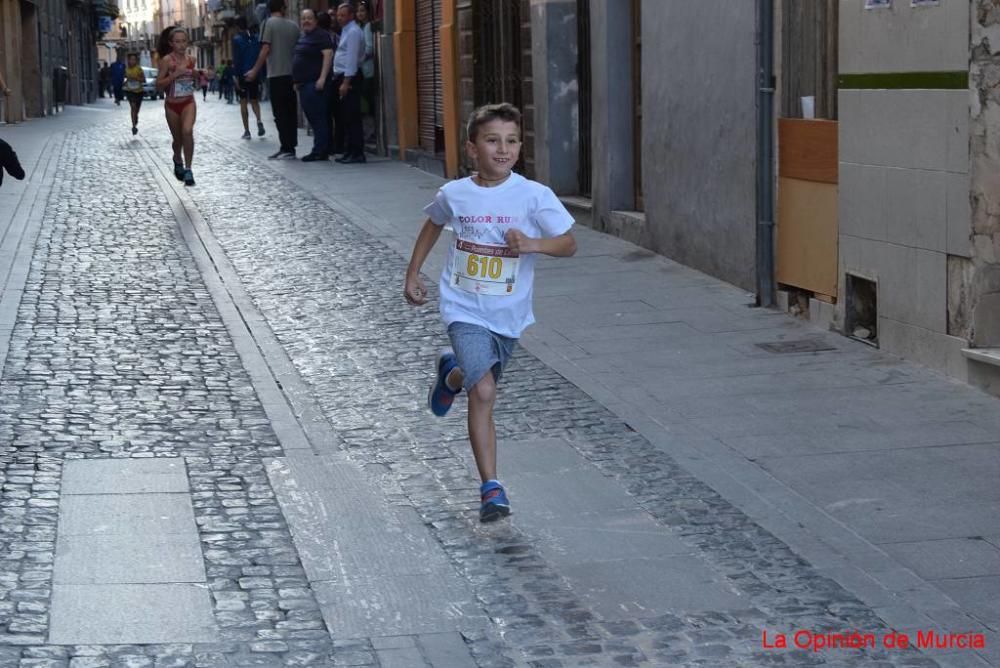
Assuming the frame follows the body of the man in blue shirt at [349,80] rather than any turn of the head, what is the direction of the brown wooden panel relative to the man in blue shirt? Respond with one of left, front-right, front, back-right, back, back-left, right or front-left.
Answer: left

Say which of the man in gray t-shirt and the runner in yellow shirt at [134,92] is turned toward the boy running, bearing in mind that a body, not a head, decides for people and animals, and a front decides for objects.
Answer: the runner in yellow shirt

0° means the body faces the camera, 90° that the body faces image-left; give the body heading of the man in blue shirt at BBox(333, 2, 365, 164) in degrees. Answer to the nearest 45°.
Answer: approximately 90°

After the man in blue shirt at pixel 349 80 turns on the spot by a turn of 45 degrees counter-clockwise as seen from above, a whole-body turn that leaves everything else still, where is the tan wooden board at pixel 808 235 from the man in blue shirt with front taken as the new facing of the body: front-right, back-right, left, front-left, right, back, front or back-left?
front-left

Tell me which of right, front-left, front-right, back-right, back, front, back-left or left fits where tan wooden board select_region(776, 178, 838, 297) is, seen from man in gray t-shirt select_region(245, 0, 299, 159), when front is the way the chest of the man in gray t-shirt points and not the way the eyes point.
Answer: back-left

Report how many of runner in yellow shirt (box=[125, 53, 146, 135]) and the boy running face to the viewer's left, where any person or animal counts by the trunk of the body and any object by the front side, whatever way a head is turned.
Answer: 0

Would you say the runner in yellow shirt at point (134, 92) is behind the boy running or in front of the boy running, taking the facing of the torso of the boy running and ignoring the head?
behind

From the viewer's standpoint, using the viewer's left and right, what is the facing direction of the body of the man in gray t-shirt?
facing away from the viewer and to the left of the viewer

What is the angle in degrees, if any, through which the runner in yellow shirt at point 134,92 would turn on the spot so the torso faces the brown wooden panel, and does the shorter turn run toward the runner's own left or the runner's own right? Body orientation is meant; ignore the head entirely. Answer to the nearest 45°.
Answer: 0° — they already face it

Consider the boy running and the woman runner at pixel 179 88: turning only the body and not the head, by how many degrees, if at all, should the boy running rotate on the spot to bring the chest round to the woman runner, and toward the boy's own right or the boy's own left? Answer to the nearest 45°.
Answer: approximately 180°

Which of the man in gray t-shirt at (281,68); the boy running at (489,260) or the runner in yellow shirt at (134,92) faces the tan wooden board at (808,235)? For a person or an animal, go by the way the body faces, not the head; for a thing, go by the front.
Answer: the runner in yellow shirt
